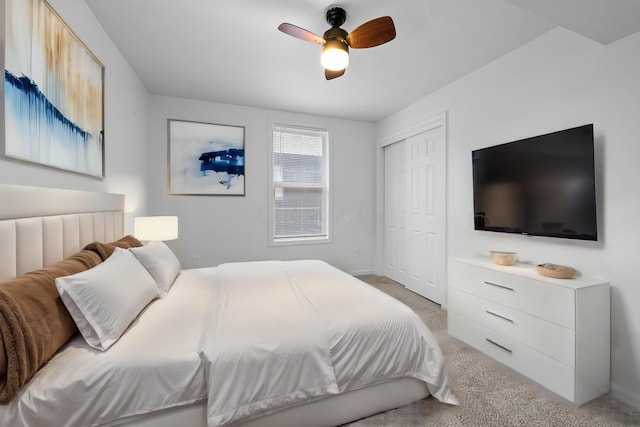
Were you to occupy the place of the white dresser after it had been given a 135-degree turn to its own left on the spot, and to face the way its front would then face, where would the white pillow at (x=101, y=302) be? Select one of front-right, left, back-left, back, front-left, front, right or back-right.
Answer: back-right

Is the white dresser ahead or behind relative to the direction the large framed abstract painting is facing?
ahead

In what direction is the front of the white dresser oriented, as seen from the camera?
facing the viewer and to the left of the viewer

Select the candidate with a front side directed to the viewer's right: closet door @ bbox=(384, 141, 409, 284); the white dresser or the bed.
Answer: the bed

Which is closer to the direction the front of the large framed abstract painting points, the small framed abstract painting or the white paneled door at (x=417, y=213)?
the white paneled door

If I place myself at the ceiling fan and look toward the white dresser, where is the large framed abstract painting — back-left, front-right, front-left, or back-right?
back-right

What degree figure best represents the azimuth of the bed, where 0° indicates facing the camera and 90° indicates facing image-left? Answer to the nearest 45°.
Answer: approximately 270°

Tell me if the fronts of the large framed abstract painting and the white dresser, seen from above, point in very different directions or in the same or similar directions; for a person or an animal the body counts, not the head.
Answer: very different directions

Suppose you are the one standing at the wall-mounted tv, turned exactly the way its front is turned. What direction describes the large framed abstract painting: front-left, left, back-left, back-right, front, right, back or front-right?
front

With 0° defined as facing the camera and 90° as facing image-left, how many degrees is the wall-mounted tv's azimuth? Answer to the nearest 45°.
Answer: approximately 45°

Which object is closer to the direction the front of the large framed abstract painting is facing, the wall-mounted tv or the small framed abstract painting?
the wall-mounted tv

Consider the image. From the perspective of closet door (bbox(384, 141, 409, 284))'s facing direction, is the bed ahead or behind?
ahead

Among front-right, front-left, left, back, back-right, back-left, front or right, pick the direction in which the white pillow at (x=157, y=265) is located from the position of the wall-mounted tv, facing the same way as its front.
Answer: front

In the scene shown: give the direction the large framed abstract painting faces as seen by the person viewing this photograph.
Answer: facing the viewer and to the right of the viewer

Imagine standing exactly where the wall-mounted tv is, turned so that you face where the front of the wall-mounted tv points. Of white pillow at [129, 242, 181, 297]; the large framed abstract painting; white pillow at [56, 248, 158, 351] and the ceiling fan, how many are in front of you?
4

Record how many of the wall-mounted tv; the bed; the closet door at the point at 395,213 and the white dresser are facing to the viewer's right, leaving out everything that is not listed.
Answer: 1

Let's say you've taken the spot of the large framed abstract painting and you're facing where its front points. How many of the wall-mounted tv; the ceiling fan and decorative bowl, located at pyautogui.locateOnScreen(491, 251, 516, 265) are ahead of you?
3

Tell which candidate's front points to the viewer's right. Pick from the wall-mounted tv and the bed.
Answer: the bed
